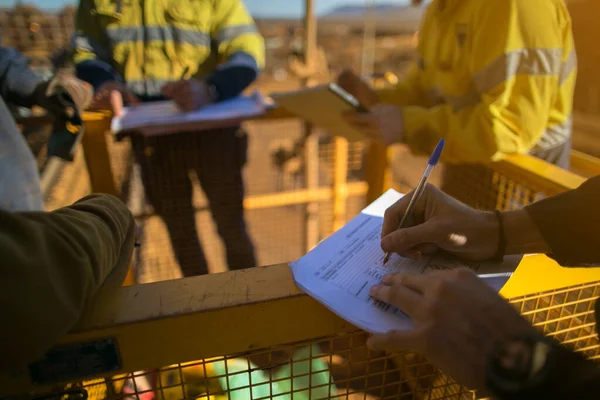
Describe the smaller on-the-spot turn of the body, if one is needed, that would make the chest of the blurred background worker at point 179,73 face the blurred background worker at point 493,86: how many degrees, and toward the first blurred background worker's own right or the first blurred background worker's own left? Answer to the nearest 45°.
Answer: approximately 45° to the first blurred background worker's own left

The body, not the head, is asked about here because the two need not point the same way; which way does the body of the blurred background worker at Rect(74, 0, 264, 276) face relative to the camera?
toward the camera

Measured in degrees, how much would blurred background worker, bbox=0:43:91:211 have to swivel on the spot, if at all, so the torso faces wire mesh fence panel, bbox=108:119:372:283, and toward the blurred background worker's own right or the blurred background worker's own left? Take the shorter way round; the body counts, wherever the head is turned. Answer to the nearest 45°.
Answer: approximately 45° to the blurred background worker's own left

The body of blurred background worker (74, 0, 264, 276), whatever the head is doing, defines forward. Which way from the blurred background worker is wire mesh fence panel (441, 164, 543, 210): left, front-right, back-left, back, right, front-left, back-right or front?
front-left

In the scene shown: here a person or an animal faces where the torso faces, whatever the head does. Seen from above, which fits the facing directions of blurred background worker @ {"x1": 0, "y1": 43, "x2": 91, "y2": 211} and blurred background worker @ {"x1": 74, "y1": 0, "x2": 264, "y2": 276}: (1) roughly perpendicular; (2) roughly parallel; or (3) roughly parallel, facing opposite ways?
roughly perpendicular

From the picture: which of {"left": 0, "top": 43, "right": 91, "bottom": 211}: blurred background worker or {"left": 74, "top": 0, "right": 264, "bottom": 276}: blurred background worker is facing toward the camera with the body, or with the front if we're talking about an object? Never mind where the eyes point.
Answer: {"left": 74, "top": 0, "right": 264, "bottom": 276}: blurred background worker

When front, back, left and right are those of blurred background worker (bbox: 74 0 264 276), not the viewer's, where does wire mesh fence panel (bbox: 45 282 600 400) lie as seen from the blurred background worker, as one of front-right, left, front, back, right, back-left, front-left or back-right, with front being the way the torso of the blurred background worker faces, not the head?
front

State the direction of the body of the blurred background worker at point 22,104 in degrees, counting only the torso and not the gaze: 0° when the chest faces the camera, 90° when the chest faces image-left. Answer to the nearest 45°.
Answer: approximately 270°

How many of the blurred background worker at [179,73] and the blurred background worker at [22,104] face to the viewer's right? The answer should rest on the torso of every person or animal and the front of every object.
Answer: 1

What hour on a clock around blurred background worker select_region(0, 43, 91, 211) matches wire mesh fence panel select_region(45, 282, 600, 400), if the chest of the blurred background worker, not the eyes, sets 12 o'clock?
The wire mesh fence panel is roughly at 2 o'clock from the blurred background worker.
